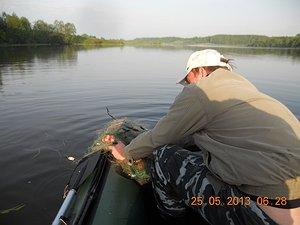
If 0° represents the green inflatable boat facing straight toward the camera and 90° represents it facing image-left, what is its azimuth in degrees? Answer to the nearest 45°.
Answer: approximately 180°

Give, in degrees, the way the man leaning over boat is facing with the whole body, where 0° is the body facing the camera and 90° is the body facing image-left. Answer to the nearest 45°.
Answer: approximately 135°
